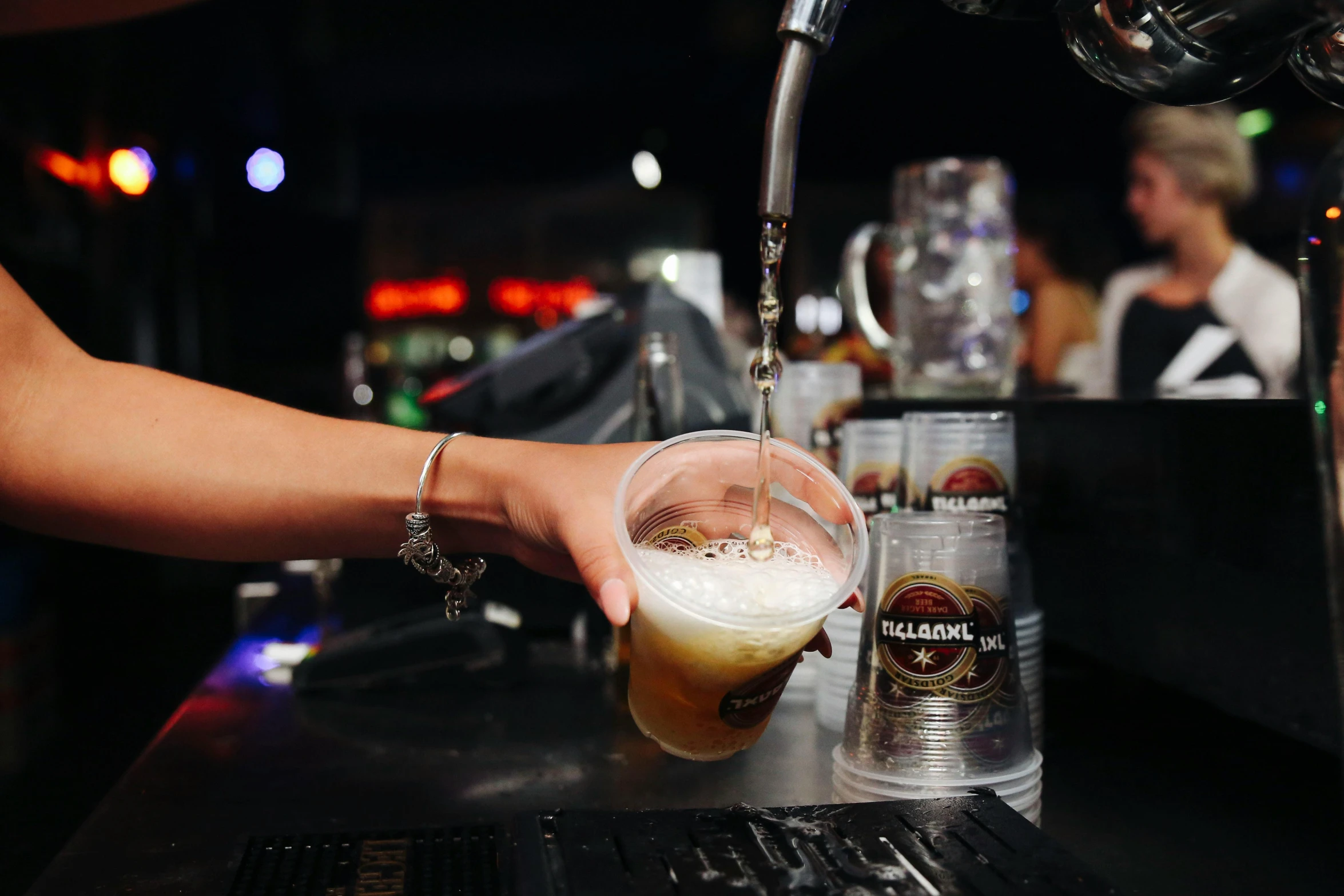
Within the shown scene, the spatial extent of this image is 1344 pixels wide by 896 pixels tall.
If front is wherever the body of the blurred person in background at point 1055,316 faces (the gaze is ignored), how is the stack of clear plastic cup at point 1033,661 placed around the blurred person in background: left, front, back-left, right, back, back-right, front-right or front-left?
left

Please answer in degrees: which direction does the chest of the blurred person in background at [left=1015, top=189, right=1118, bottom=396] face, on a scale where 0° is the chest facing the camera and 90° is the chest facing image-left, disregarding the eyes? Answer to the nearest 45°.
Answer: approximately 90°

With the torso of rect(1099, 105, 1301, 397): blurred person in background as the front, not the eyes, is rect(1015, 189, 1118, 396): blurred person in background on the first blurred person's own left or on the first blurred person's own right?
on the first blurred person's own right

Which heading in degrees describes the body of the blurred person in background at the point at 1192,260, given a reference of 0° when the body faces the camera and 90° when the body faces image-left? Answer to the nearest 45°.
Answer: approximately 45°

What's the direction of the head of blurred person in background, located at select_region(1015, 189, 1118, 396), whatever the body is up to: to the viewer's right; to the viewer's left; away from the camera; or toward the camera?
to the viewer's left

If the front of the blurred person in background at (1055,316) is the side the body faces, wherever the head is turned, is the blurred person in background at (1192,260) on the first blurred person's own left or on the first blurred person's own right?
on the first blurred person's own left

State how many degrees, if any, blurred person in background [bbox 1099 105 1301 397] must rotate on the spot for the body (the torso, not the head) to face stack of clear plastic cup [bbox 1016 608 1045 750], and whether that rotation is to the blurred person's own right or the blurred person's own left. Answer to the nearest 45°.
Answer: approximately 45° to the blurred person's own left
